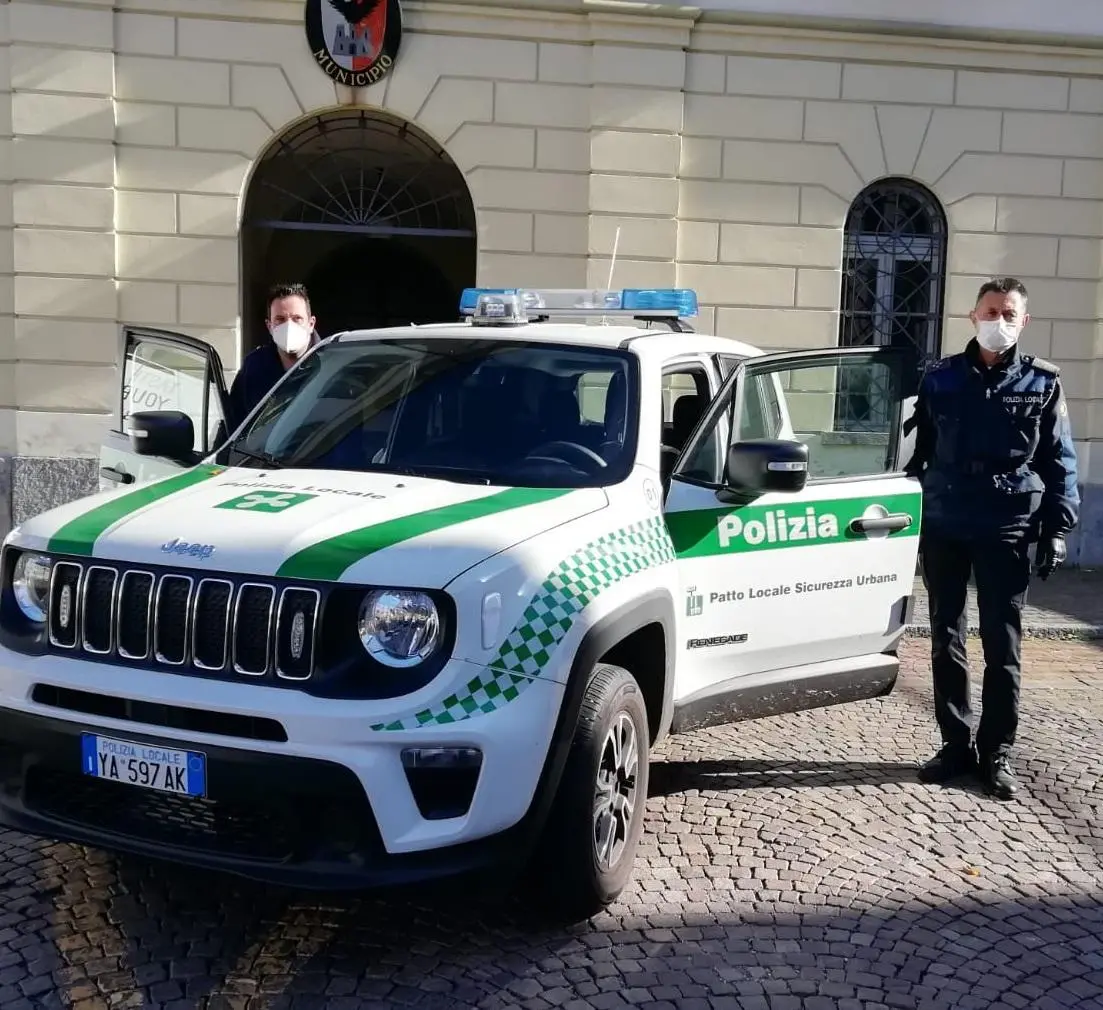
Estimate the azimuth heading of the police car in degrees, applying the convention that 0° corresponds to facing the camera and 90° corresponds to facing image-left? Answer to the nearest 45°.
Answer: approximately 45°

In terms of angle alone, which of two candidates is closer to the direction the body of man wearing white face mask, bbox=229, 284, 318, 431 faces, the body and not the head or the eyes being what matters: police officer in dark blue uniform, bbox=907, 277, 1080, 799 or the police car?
the police car

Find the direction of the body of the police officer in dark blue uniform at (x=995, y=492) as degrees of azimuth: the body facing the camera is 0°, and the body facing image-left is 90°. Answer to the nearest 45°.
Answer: approximately 0°

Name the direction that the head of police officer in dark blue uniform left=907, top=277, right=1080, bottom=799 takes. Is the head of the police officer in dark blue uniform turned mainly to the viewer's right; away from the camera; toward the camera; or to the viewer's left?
toward the camera

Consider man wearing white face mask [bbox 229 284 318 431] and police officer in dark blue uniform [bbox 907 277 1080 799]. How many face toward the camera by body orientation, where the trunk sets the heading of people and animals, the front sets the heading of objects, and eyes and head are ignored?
2

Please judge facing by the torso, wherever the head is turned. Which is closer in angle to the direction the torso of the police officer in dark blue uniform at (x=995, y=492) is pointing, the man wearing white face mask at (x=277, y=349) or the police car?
the police car

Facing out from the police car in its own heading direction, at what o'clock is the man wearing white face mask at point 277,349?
The man wearing white face mask is roughly at 4 o'clock from the police car.

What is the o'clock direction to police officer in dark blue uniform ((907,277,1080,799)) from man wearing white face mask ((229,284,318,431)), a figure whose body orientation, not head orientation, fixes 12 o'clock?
The police officer in dark blue uniform is roughly at 10 o'clock from the man wearing white face mask.

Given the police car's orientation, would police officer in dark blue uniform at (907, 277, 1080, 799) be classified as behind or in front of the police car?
behind

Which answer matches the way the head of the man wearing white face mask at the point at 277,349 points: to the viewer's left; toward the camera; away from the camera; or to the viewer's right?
toward the camera

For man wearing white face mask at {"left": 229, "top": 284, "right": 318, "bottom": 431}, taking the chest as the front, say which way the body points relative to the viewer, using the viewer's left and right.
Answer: facing the viewer

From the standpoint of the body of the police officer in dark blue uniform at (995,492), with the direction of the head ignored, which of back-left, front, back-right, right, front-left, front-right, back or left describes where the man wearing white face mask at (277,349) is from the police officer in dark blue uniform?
right
